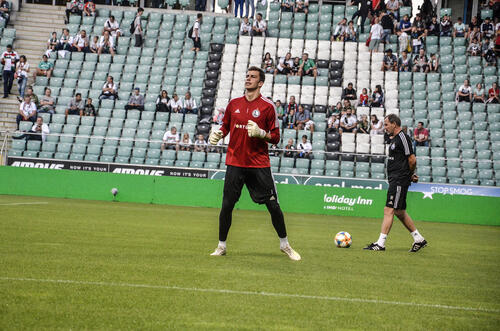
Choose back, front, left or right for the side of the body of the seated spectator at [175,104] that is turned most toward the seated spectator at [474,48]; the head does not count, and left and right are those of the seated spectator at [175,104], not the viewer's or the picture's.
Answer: left

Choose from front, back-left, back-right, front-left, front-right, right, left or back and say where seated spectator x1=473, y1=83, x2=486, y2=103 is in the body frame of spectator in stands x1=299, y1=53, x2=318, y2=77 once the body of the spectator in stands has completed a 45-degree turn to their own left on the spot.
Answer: front-left

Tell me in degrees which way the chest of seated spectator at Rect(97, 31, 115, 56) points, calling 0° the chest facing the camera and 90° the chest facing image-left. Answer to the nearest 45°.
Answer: approximately 0°
